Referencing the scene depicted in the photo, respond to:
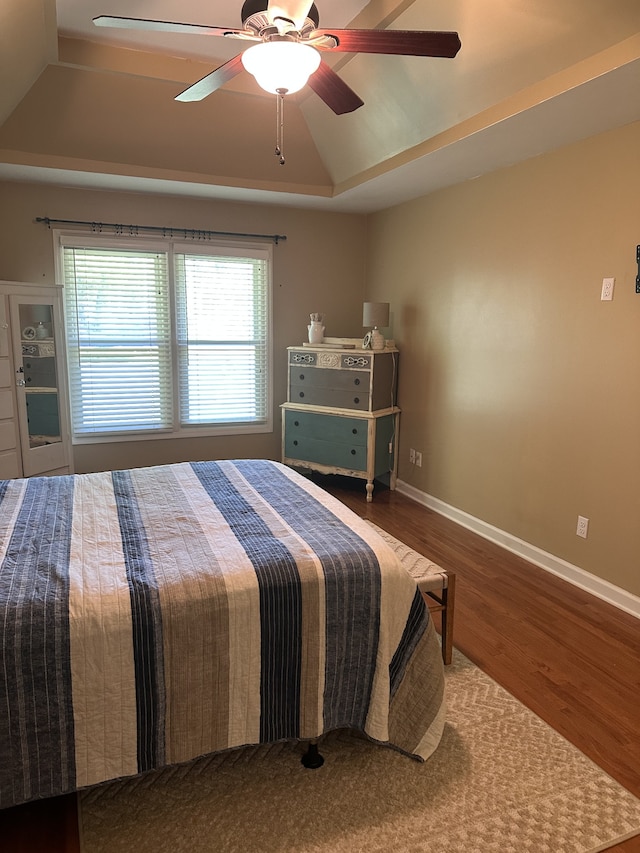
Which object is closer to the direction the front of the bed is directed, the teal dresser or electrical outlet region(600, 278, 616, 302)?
the electrical outlet

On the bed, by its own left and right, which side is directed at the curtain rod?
left

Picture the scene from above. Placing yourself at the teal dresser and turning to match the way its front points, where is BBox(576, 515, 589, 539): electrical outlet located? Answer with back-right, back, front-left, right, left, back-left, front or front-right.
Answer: left

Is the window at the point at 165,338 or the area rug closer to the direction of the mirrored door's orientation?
the area rug

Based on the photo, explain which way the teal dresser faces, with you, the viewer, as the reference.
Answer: facing the viewer and to the left of the viewer

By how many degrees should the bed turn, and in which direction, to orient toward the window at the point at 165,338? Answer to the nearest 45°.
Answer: approximately 90° to its left

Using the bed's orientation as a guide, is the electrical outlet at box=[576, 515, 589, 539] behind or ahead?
ahead

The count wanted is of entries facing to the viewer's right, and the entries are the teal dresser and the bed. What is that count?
1

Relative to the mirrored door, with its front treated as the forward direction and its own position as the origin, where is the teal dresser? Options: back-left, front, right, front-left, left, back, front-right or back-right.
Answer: front-left

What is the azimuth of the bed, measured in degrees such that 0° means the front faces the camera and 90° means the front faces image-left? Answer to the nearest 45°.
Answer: approximately 270°

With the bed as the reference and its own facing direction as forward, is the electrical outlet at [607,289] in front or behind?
in front

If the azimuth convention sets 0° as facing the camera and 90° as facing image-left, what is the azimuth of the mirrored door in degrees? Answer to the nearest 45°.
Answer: approximately 315°
